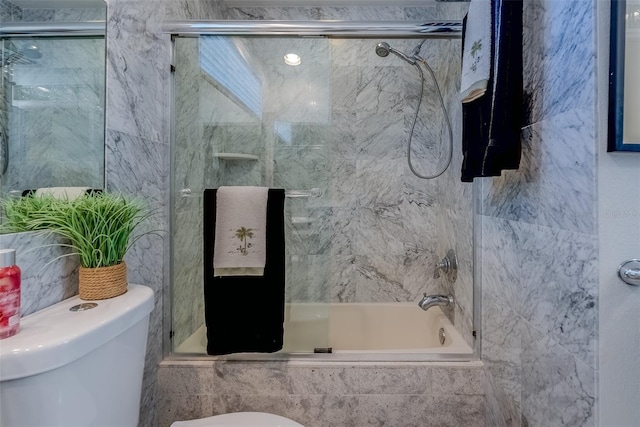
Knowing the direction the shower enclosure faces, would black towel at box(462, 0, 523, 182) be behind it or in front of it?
in front

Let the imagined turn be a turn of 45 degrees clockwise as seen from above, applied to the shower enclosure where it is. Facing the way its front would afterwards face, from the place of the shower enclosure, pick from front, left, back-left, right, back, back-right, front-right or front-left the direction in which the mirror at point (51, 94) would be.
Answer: front

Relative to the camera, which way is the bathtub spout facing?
to the viewer's left

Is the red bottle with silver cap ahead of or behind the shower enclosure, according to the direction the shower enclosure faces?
ahead

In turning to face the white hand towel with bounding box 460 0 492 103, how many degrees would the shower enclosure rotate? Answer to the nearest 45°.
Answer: approximately 45° to its left

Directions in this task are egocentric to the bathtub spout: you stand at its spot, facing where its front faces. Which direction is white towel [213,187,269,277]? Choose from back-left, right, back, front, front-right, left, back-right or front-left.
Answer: front-left

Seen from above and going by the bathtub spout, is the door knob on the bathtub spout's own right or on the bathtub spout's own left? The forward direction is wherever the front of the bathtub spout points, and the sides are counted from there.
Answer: on the bathtub spout's own left

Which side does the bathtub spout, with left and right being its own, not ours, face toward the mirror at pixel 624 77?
left

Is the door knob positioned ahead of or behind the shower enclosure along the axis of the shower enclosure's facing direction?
ahead

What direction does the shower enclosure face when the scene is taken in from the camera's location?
facing the viewer
